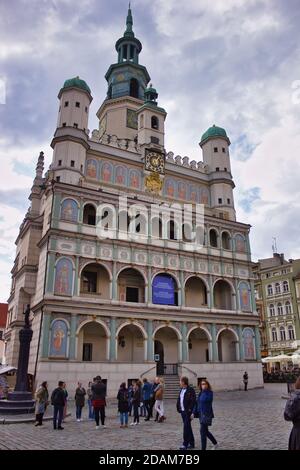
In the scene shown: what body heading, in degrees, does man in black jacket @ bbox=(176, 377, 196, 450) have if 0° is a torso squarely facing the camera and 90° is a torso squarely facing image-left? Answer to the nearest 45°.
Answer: approximately 45°

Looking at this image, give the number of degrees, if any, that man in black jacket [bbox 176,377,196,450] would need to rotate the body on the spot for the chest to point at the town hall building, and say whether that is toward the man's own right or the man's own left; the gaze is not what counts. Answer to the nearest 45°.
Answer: approximately 135° to the man's own right

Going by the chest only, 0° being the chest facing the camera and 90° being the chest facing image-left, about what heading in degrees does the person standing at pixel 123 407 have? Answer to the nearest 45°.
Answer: approximately 180°

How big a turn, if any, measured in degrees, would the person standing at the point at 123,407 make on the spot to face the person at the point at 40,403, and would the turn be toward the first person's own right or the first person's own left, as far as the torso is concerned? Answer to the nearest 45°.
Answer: approximately 90° to the first person's own left

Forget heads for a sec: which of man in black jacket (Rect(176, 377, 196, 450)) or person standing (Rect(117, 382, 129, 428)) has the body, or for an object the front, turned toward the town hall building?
the person standing

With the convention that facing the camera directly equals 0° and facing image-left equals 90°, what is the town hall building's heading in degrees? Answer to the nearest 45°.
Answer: approximately 315°

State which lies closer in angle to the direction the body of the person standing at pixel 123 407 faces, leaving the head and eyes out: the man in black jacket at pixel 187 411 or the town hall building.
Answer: the town hall building

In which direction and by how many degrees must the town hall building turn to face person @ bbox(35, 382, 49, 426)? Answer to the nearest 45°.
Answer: approximately 45° to its right

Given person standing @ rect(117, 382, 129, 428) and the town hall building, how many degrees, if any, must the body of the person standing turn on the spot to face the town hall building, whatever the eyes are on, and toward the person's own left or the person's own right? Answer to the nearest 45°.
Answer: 0° — they already face it
